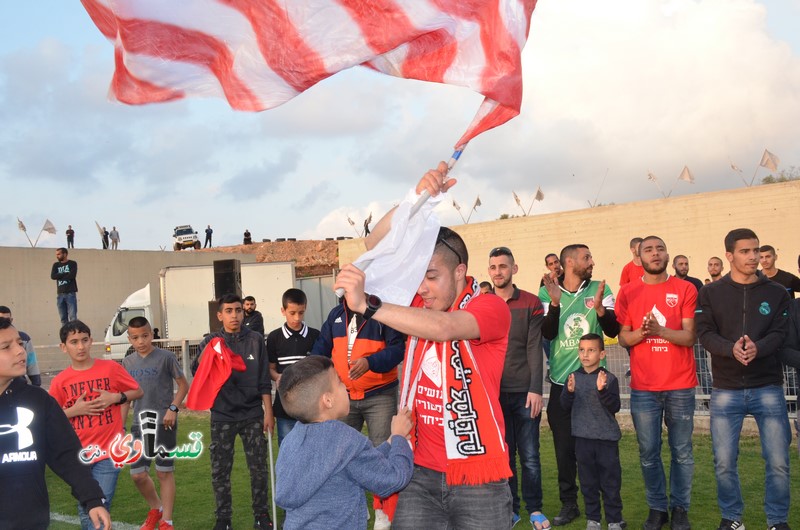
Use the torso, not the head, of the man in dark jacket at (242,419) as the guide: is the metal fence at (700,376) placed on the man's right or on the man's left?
on the man's left

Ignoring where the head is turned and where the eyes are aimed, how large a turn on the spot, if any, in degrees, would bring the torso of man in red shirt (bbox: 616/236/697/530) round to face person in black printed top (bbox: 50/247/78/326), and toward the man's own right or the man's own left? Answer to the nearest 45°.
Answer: approximately 135° to the man's own right

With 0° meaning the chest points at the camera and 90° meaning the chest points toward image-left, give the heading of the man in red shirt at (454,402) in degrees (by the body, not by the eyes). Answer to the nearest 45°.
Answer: approximately 45°

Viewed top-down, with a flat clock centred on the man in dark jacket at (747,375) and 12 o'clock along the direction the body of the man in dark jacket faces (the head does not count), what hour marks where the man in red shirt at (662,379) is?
The man in red shirt is roughly at 3 o'clock from the man in dark jacket.

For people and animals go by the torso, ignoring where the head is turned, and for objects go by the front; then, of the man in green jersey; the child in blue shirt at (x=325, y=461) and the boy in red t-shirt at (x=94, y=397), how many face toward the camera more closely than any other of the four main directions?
2

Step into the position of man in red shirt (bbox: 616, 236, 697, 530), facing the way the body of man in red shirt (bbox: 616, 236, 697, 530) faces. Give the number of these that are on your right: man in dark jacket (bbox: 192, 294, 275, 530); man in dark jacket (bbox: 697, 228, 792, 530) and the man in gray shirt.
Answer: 2
